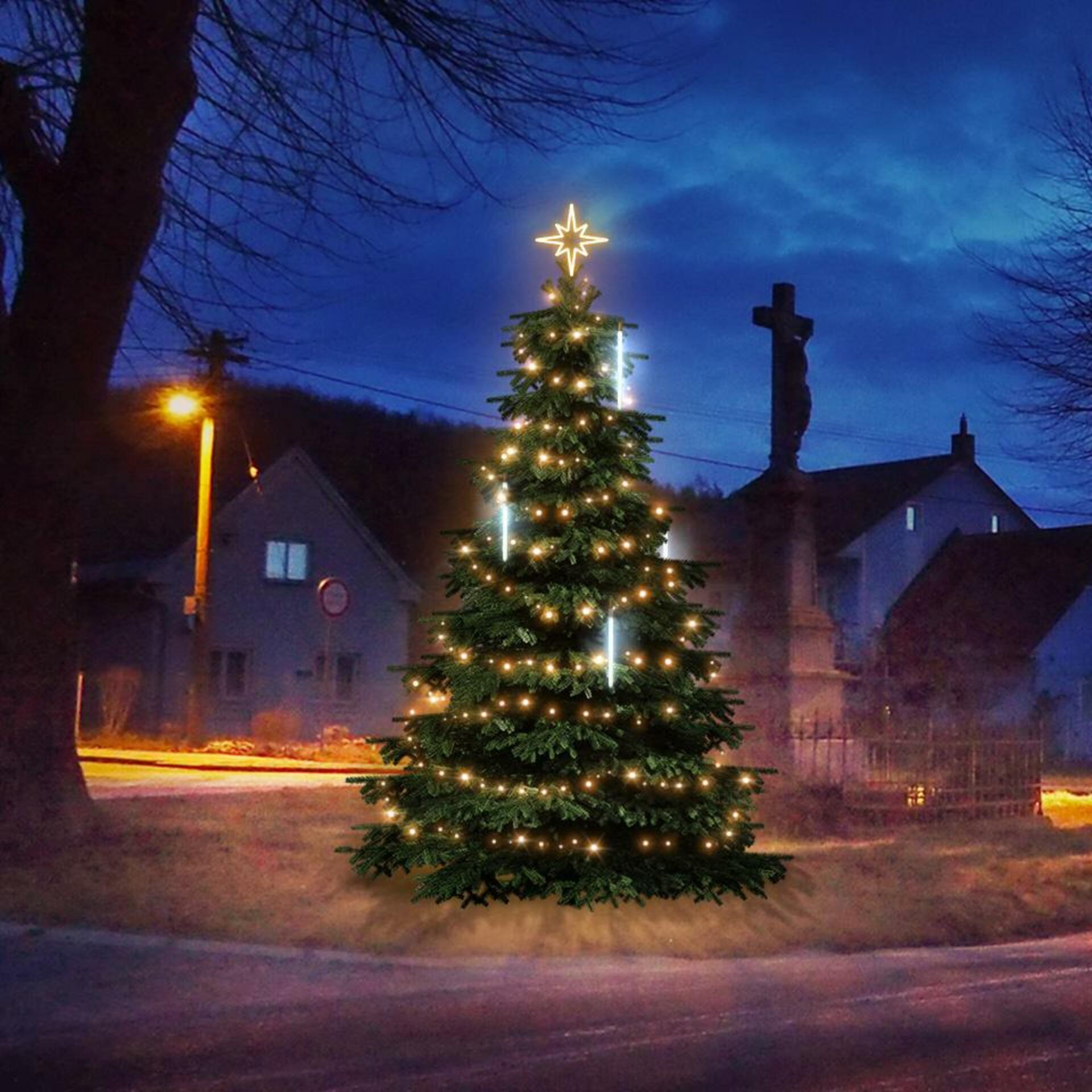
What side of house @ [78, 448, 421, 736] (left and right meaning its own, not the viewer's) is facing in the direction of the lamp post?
front

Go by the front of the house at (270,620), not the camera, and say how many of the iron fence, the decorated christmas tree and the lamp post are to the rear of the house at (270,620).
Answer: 0

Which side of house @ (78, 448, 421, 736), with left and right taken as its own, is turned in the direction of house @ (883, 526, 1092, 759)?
left

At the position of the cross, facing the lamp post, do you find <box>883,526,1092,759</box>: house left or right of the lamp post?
right

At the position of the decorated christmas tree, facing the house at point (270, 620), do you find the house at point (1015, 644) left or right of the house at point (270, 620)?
right

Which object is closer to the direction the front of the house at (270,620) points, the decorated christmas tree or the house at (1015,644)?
the decorated christmas tree

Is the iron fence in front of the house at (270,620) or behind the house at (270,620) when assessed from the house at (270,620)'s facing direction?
in front

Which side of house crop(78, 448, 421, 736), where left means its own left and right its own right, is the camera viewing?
front

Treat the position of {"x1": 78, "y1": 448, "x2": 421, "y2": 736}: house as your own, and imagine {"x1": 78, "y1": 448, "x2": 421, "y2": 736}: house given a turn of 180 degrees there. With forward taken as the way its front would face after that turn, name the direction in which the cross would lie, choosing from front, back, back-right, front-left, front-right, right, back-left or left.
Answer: back

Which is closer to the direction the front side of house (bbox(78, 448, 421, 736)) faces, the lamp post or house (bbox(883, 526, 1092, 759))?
the lamp post

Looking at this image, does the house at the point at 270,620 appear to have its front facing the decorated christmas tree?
yes
